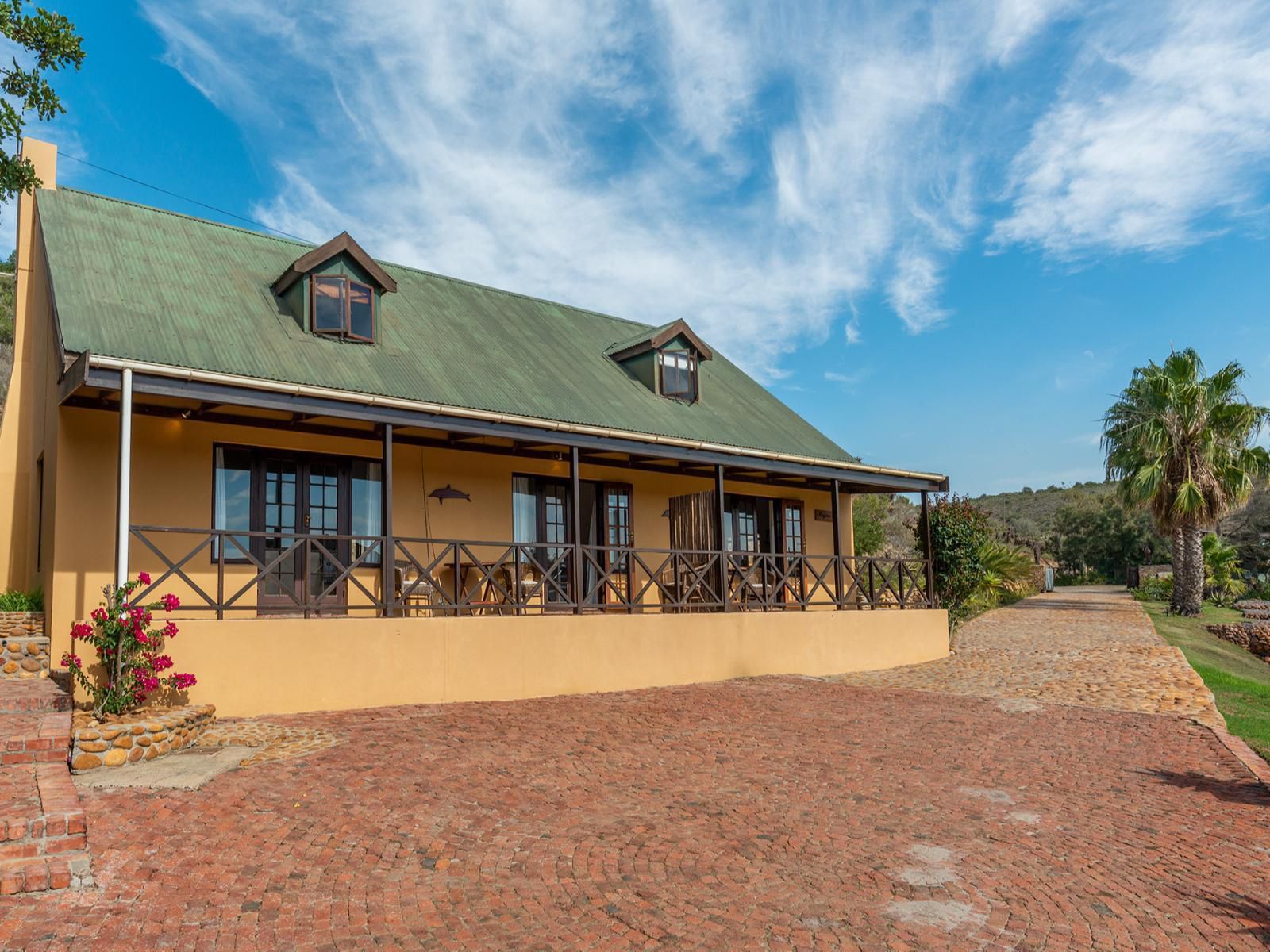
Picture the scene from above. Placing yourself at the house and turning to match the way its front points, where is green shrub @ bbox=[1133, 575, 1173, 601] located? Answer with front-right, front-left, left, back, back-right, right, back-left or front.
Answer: left

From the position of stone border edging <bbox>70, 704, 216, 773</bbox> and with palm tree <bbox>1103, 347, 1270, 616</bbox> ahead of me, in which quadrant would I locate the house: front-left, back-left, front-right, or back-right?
front-left

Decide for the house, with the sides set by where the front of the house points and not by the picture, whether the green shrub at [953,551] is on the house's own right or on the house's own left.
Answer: on the house's own left

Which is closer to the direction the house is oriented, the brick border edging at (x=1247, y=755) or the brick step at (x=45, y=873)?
the brick border edging

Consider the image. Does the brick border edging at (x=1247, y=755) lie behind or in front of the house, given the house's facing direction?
in front

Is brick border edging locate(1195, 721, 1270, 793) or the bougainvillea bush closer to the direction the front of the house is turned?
the brick border edging

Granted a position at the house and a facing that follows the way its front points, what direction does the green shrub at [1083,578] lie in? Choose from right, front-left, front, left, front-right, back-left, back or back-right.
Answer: left

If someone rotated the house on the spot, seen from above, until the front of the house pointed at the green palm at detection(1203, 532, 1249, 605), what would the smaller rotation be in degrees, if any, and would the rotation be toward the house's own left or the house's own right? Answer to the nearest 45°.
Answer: approximately 90° to the house's own left

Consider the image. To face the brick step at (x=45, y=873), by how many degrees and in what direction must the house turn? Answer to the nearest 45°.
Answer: approximately 45° to its right

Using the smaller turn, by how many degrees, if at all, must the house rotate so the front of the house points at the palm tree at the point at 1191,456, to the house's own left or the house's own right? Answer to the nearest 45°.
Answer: approximately 90° to the house's own left
